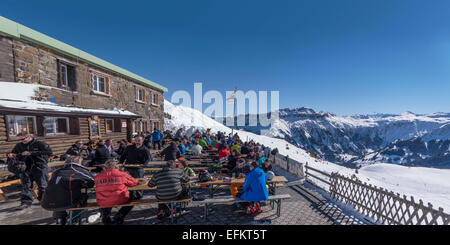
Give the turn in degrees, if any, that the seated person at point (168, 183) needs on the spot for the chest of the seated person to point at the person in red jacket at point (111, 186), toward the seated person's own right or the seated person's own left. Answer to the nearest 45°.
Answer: approximately 90° to the seated person's own left

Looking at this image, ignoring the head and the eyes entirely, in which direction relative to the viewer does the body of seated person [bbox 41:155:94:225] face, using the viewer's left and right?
facing away from the viewer and to the right of the viewer

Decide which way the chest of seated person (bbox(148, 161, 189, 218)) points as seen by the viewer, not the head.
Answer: away from the camera

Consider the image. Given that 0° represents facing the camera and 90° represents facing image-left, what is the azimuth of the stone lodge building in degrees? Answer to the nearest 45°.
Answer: approximately 315°

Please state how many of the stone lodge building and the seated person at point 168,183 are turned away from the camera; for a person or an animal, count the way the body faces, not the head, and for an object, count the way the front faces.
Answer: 1

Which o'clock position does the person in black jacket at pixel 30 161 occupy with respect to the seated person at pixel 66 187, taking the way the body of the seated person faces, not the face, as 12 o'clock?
The person in black jacket is roughly at 10 o'clock from the seated person.
